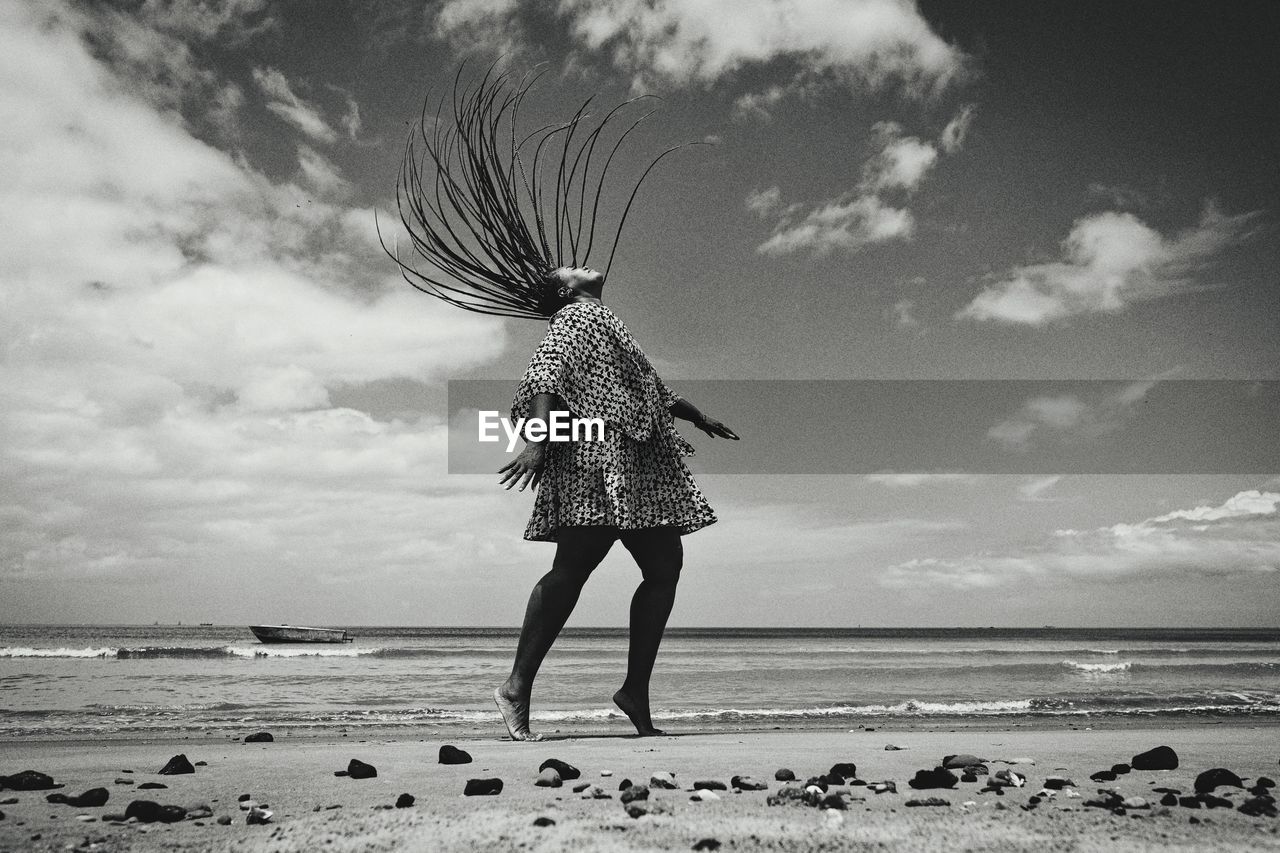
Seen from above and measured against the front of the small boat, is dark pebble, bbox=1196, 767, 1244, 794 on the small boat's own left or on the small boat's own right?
on the small boat's own left

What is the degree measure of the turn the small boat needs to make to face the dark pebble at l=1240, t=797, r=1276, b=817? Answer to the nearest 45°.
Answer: approximately 90° to its left

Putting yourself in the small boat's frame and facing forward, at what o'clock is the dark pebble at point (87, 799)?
The dark pebble is roughly at 9 o'clock from the small boat.

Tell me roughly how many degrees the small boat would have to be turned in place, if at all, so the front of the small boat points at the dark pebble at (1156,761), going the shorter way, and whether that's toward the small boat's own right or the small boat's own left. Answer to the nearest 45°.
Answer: approximately 90° to the small boat's own left

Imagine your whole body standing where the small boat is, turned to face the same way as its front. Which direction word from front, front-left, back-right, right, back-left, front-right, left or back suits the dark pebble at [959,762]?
left

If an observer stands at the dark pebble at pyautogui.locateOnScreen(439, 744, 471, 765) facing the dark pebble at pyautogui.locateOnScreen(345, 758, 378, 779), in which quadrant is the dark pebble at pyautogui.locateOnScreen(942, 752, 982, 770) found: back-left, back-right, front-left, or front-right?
back-left

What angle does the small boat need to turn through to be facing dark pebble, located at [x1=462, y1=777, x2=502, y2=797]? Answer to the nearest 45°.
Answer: approximately 90° to its left

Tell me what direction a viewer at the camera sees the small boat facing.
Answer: facing to the left of the viewer

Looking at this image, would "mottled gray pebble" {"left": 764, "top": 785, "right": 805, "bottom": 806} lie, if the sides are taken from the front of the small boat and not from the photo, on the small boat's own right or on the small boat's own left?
on the small boat's own left

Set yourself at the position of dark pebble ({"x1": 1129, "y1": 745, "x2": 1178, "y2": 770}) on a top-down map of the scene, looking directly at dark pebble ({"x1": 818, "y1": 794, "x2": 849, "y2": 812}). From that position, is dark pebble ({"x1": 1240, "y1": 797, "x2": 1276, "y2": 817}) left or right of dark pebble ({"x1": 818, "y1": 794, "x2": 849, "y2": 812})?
left

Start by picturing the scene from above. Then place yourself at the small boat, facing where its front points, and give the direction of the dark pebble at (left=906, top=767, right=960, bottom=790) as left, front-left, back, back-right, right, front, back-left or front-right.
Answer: left
